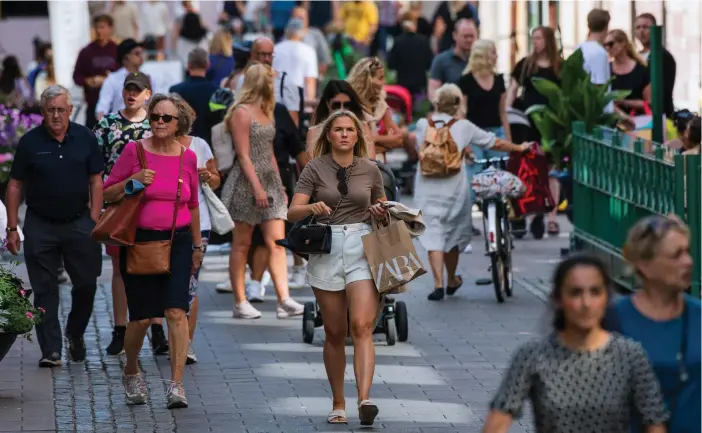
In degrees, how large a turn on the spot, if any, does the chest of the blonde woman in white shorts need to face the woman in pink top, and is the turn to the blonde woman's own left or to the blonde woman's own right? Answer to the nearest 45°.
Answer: approximately 135° to the blonde woman's own right

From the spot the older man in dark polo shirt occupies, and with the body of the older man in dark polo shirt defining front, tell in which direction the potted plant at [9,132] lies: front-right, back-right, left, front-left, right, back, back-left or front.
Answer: back

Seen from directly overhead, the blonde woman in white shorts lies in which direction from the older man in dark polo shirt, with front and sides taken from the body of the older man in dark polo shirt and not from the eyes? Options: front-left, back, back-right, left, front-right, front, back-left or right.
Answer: front-left

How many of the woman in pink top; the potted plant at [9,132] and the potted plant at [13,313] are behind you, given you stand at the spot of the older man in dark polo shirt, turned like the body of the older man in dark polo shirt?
1

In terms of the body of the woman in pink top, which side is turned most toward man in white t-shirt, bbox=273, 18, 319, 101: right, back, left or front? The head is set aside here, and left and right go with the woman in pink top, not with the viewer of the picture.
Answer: back

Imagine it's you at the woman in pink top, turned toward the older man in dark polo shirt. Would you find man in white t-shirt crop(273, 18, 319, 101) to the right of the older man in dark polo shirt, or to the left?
right

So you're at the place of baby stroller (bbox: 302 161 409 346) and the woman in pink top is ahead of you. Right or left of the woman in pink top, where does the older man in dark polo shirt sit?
right

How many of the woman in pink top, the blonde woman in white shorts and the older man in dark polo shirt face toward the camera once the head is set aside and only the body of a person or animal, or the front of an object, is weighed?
3

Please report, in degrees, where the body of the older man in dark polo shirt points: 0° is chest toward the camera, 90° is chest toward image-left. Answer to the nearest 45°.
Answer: approximately 0°

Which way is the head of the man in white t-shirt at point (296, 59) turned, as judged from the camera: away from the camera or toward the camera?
away from the camera
